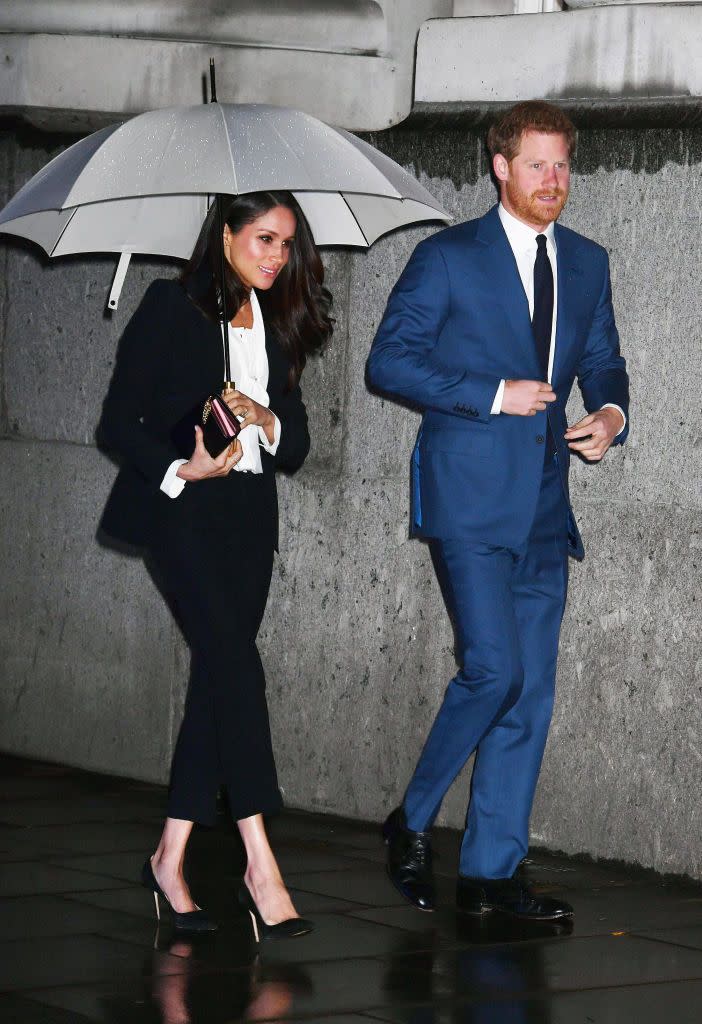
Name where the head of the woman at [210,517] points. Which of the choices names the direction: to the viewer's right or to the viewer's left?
to the viewer's right

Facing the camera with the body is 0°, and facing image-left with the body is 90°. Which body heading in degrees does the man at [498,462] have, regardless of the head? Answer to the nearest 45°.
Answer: approximately 315°

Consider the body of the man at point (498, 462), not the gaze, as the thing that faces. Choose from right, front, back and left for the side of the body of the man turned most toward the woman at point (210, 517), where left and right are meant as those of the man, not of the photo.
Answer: right

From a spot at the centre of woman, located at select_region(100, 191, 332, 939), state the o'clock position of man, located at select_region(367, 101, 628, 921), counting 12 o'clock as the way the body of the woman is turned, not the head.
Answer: The man is roughly at 10 o'clock from the woman.
